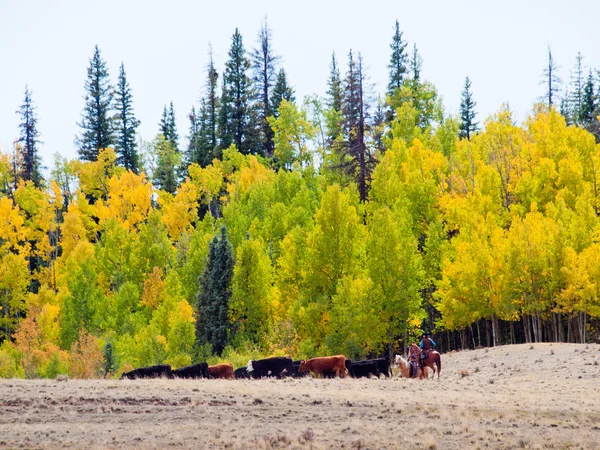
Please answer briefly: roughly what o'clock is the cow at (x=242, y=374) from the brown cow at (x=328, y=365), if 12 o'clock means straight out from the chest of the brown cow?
The cow is roughly at 1 o'clock from the brown cow.

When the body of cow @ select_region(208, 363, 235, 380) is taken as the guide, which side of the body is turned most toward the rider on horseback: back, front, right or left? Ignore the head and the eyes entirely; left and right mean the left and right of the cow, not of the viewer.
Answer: back

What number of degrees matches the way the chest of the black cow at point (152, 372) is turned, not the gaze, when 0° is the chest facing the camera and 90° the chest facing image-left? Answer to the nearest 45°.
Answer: approximately 90°

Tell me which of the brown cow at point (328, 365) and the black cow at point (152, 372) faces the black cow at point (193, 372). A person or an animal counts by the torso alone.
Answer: the brown cow

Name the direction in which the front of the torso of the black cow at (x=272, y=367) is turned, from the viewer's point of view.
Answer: to the viewer's left

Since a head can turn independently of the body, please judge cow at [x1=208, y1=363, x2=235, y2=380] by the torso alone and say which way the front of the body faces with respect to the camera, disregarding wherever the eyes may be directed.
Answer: to the viewer's left

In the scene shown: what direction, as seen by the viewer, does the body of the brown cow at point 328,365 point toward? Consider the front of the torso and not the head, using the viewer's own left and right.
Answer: facing to the left of the viewer

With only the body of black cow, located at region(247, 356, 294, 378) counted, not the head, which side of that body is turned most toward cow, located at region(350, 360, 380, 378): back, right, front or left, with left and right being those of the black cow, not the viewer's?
back

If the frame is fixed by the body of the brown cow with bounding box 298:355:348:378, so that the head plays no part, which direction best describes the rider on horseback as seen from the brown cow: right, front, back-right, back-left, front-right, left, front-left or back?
back

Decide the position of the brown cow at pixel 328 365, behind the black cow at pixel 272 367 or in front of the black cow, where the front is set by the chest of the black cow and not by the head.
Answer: behind
